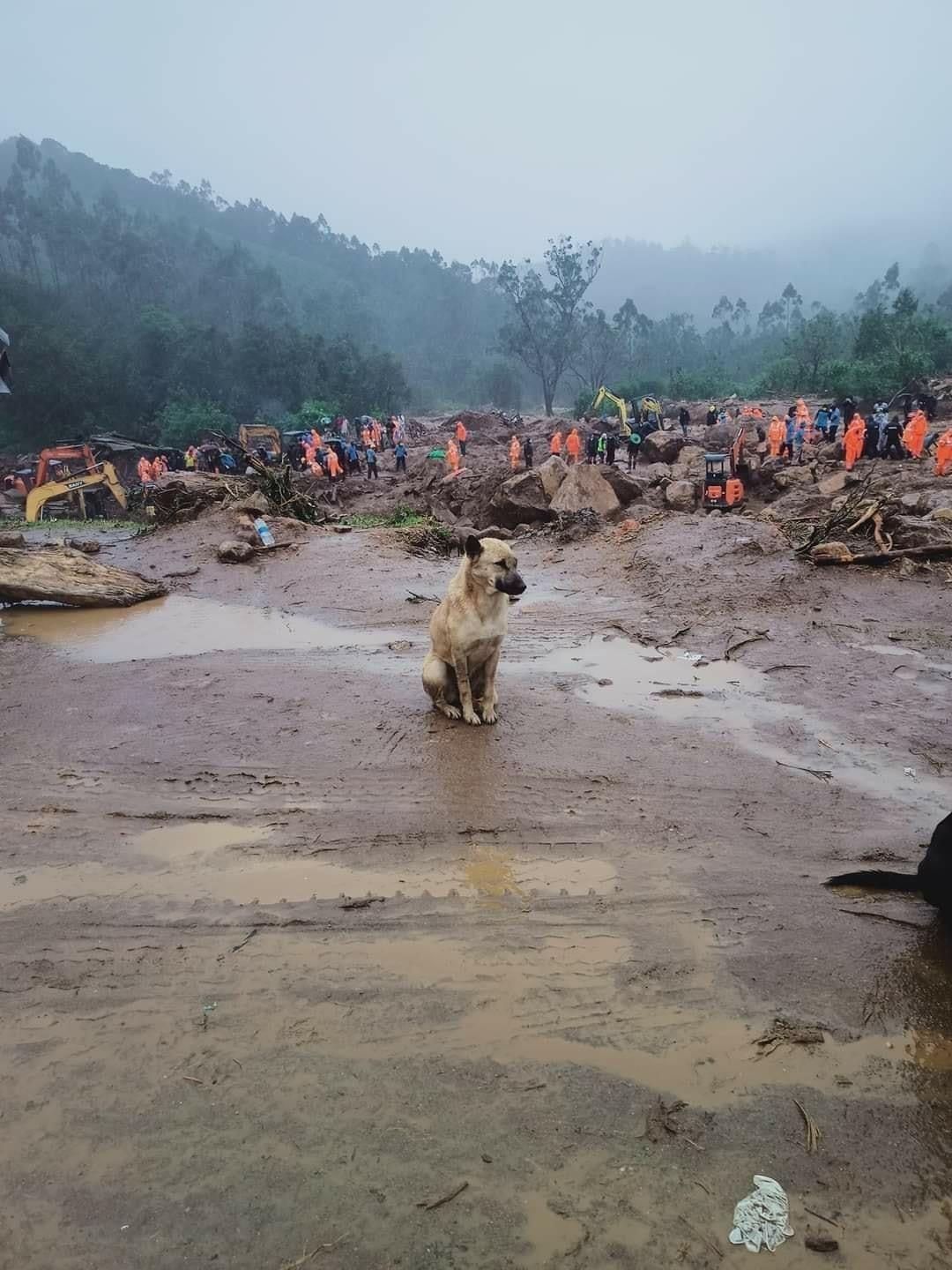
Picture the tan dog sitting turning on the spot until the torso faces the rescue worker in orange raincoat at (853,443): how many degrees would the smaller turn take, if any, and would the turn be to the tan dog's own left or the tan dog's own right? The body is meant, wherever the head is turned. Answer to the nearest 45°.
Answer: approximately 90° to the tan dog's own left

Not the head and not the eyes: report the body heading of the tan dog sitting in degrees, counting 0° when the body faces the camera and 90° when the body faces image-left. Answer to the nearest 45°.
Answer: approximately 315°

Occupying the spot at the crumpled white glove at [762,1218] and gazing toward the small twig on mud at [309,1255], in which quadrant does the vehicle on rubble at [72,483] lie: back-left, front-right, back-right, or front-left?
front-right

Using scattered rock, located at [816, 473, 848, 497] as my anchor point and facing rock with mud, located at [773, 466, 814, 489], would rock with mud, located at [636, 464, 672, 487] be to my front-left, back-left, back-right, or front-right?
front-left

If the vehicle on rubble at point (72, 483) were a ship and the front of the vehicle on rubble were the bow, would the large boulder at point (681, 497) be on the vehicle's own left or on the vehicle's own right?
on the vehicle's own right

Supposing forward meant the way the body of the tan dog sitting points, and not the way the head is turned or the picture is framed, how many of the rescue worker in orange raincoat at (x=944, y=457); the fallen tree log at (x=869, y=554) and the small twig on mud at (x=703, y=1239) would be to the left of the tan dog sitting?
2

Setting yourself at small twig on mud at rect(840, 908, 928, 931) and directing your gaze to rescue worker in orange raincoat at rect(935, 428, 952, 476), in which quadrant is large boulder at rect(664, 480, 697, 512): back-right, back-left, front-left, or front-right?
front-left

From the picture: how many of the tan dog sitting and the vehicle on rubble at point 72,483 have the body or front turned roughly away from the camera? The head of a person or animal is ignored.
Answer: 0

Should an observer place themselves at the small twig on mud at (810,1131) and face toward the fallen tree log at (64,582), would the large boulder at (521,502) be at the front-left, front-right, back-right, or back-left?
front-right

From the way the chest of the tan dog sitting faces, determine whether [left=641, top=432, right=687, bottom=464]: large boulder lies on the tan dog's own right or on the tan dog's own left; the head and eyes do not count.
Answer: on the tan dog's own left

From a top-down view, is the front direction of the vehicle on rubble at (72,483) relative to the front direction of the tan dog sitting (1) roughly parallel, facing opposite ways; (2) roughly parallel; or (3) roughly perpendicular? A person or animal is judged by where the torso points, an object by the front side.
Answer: roughly perpendicular

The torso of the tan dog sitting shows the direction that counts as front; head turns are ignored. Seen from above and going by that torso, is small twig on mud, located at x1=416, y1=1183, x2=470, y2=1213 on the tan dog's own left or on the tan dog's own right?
on the tan dog's own right

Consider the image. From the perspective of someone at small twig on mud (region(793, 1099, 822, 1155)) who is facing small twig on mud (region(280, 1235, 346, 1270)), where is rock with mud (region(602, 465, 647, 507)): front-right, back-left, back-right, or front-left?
back-right

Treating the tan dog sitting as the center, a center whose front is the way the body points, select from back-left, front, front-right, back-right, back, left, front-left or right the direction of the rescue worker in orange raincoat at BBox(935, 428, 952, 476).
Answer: left

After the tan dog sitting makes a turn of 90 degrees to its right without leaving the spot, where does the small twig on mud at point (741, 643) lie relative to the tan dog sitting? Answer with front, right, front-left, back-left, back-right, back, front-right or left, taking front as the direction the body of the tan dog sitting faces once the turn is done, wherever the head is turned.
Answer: back

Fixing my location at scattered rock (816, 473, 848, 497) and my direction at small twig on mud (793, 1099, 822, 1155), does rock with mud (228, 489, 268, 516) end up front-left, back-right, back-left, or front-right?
front-right
